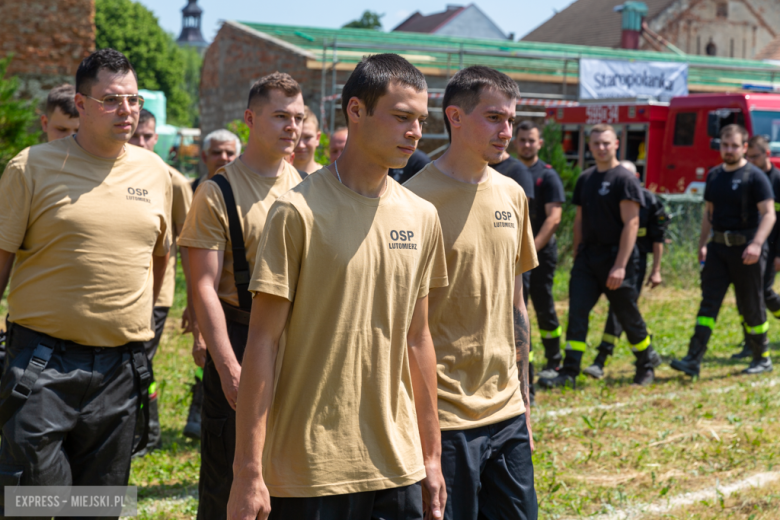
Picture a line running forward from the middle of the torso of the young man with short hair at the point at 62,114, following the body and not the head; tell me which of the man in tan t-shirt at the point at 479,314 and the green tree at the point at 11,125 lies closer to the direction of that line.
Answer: the man in tan t-shirt

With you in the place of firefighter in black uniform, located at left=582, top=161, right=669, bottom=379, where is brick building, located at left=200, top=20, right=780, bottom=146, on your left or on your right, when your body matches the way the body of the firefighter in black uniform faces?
on your right

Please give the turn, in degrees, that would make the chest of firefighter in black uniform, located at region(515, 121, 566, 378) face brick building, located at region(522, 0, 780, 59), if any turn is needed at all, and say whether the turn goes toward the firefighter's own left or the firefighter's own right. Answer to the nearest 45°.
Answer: approximately 135° to the firefighter's own right

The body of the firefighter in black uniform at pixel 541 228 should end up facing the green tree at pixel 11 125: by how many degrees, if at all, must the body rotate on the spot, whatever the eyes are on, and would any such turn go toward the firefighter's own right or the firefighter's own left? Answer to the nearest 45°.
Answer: approximately 45° to the firefighter's own right

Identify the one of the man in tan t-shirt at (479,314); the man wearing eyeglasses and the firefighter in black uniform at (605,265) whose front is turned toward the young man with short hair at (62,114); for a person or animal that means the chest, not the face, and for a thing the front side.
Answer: the firefighter in black uniform

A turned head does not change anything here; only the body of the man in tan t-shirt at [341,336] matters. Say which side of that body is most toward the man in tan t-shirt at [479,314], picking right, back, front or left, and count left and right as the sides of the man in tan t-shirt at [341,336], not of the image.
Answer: left
